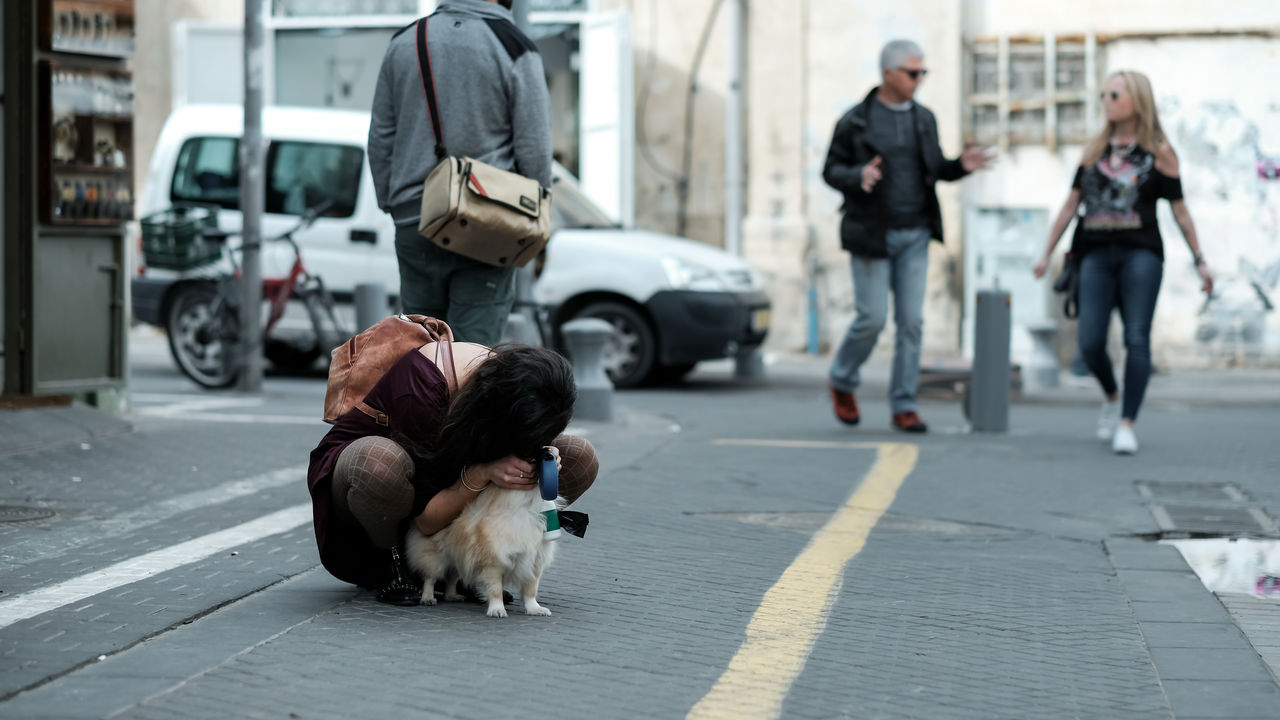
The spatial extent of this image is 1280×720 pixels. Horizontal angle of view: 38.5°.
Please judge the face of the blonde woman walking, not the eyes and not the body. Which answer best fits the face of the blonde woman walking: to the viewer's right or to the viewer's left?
to the viewer's left

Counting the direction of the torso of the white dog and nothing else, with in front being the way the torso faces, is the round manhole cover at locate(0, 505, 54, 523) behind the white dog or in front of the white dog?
behind

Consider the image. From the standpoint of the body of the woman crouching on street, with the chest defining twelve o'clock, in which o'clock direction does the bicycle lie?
The bicycle is roughly at 7 o'clock from the woman crouching on street.

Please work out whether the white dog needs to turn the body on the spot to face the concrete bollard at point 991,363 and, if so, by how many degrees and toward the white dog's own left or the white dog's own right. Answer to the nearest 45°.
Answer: approximately 90° to the white dog's own left

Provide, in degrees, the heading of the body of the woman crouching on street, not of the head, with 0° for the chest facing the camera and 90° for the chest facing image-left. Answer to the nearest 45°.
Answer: approximately 315°

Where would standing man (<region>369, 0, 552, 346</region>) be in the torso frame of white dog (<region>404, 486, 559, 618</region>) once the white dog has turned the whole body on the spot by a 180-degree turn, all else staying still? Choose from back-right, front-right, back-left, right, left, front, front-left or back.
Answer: front-right

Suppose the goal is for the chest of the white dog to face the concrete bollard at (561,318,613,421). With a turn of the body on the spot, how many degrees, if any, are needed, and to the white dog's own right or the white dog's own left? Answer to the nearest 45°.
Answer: approximately 135° to the white dog's own left

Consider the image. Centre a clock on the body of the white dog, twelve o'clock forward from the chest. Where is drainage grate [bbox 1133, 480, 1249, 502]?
The drainage grate is roughly at 9 o'clock from the white dog.

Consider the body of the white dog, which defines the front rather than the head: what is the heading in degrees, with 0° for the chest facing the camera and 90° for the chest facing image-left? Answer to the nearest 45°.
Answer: approximately 315°

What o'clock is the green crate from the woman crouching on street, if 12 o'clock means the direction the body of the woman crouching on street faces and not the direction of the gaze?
The green crate is roughly at 7 o'clock from the woman crouching on street.
